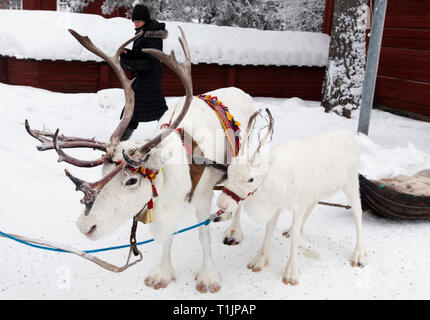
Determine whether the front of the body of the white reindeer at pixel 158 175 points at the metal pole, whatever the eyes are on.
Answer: no

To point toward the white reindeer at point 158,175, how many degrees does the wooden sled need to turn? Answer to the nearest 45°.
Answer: approximately 45° to its left

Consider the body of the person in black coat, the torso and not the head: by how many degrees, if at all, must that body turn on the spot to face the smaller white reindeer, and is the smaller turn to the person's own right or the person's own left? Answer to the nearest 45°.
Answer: approximately 90° to the person's own left

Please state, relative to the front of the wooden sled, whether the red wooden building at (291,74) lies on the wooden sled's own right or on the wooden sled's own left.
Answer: on the wooden sled's own right

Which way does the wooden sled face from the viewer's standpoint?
to the viewer's left

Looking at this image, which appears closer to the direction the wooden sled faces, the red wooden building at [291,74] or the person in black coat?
the person in black coat

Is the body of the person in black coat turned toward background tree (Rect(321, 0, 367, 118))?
no

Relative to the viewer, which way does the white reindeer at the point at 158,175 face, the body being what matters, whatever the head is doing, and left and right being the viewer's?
facing the viewer and to the left of the viewer

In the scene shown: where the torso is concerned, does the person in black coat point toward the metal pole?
no

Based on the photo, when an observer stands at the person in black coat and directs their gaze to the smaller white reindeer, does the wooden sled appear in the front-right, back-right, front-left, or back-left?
front-left

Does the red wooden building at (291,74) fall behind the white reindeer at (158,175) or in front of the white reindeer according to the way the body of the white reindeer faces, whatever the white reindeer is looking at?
behind
